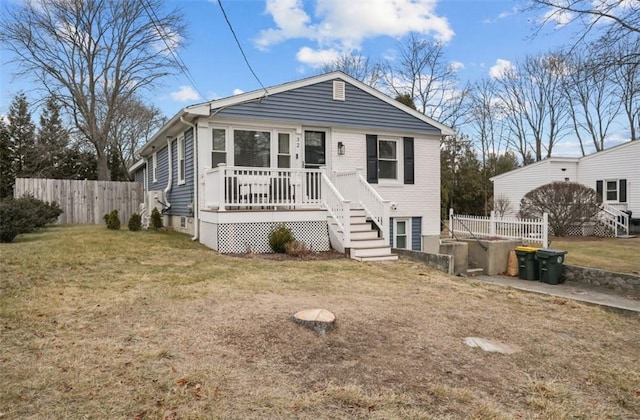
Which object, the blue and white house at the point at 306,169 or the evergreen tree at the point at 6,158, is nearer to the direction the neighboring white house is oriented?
the blue and white house

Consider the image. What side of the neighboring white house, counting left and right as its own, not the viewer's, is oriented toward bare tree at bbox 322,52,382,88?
right

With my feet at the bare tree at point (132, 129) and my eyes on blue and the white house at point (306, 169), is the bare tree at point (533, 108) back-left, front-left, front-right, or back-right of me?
front-left

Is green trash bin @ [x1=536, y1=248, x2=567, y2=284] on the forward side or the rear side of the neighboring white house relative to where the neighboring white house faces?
on the forward side

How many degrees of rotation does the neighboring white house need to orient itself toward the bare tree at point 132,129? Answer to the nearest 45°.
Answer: approximately 90° to its right

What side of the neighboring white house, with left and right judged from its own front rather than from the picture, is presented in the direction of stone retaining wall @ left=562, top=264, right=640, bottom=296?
front

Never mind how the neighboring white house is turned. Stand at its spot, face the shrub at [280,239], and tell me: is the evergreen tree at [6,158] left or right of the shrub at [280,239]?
right

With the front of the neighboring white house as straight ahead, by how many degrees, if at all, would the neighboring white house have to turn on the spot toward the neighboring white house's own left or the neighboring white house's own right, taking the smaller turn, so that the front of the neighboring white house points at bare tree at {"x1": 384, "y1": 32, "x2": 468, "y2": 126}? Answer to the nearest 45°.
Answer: approximately 90° to the neighboring white house's own right

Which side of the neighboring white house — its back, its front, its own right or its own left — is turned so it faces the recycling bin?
front

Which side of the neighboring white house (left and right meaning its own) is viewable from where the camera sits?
front

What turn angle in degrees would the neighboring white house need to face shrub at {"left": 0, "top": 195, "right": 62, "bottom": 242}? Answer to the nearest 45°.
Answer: approximately 45° to its right

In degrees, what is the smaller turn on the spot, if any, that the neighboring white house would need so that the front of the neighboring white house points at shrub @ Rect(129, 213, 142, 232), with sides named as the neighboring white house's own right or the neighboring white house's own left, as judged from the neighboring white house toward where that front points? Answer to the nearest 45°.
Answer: approximately 45° to the neighboring white house's own right

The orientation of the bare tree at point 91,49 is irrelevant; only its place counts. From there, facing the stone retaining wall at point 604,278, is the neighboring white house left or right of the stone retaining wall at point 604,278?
left

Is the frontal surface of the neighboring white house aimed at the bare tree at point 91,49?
no

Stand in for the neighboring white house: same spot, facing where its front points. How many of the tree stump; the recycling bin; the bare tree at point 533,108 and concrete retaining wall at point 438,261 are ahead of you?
3

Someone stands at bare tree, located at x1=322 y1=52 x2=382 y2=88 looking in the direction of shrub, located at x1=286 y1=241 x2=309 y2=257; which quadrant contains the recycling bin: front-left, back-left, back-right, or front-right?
front-left
